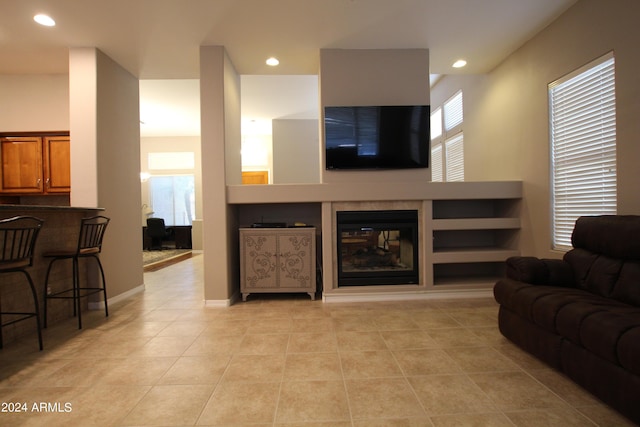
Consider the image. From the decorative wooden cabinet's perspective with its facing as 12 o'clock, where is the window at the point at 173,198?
The window is roughly at 5 o'clock from the decorative wooden cabinet.

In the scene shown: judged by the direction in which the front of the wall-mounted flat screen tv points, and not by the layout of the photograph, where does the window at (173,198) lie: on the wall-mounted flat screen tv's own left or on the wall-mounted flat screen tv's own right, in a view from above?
on the wall-mounted flat screen tv's own right

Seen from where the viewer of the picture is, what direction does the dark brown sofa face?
facing the viewer and to the left of the viewer

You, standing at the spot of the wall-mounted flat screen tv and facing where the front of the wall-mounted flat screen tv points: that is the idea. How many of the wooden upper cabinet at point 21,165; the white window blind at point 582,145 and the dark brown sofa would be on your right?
1

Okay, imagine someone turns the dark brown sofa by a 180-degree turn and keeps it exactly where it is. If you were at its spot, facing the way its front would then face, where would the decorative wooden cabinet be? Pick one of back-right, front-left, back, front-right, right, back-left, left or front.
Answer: back-left

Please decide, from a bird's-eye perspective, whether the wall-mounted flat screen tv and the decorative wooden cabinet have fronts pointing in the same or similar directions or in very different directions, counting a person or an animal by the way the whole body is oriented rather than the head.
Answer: same or similar directions

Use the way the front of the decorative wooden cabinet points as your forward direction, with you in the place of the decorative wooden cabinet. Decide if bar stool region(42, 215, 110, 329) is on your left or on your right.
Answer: on your right

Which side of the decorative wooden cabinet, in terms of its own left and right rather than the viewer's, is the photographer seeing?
front

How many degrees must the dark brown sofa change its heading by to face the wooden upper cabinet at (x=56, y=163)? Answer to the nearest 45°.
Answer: approximately 45° to its right

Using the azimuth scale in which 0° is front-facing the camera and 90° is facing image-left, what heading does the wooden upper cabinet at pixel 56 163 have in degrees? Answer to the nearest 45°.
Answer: approximately 0°

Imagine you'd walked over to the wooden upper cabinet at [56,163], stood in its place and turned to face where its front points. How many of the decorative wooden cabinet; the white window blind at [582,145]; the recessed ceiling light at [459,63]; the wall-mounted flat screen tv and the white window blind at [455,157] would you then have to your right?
0

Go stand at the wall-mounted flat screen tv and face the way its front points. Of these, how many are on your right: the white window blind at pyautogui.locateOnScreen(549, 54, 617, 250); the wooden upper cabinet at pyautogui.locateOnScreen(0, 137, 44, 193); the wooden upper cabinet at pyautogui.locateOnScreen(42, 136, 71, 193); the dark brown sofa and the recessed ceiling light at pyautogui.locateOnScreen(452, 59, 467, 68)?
2

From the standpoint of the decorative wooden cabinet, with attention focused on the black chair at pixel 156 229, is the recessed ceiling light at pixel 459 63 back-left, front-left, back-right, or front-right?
back-right

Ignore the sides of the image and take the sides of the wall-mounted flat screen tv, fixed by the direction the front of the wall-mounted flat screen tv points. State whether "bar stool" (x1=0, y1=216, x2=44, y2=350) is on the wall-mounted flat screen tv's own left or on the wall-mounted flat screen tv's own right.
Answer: on the wall-mounted flat screen tv's own right
